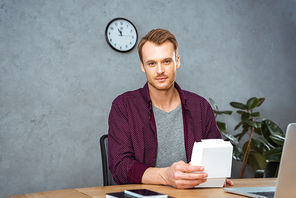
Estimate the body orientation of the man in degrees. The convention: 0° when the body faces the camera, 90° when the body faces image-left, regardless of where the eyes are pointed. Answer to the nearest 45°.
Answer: approximately 0°

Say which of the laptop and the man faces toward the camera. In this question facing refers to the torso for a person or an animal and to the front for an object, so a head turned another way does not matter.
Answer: the man

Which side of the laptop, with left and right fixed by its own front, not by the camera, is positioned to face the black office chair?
front

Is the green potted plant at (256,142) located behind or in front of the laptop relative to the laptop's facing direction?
in front

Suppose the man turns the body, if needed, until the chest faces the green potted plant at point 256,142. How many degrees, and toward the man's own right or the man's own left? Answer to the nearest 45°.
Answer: approximately 135° to the man's own left

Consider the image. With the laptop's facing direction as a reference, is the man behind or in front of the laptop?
in front

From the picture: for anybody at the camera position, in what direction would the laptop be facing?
facing away from the viewer and to the left of the viewer

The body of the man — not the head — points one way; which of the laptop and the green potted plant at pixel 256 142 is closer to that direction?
the laptop

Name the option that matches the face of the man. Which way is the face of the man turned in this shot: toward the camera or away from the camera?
toward the camera

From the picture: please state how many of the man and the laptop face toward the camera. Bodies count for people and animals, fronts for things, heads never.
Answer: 1
